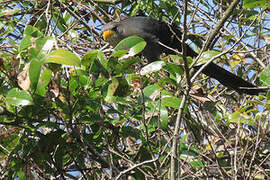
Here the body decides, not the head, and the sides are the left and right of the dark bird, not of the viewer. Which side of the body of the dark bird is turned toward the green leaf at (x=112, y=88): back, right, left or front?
left

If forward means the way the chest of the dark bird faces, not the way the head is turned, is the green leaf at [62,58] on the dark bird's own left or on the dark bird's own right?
on the dark bird's own left

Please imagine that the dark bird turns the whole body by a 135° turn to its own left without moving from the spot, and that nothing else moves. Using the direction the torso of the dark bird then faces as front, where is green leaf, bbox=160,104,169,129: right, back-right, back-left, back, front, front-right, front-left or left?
front-right

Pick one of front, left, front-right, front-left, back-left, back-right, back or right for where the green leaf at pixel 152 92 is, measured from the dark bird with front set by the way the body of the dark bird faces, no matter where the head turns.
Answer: left

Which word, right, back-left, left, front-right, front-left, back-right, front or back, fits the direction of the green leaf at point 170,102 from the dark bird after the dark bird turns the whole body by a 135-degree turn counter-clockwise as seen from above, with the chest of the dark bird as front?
front-right

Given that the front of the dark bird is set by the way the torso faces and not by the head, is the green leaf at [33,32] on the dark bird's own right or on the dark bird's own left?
on the dark bird's own left

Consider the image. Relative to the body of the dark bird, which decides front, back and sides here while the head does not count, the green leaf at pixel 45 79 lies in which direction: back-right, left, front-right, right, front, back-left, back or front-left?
front

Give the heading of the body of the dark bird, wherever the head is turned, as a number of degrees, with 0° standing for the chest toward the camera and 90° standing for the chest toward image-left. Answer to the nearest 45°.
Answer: approximately 90°

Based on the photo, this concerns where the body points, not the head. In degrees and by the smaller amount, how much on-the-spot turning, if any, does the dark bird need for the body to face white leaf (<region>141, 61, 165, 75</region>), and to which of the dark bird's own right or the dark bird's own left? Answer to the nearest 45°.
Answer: approximately 90° to the dark bird's own left

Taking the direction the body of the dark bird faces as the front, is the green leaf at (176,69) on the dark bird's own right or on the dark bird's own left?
on the dark bird's own left
